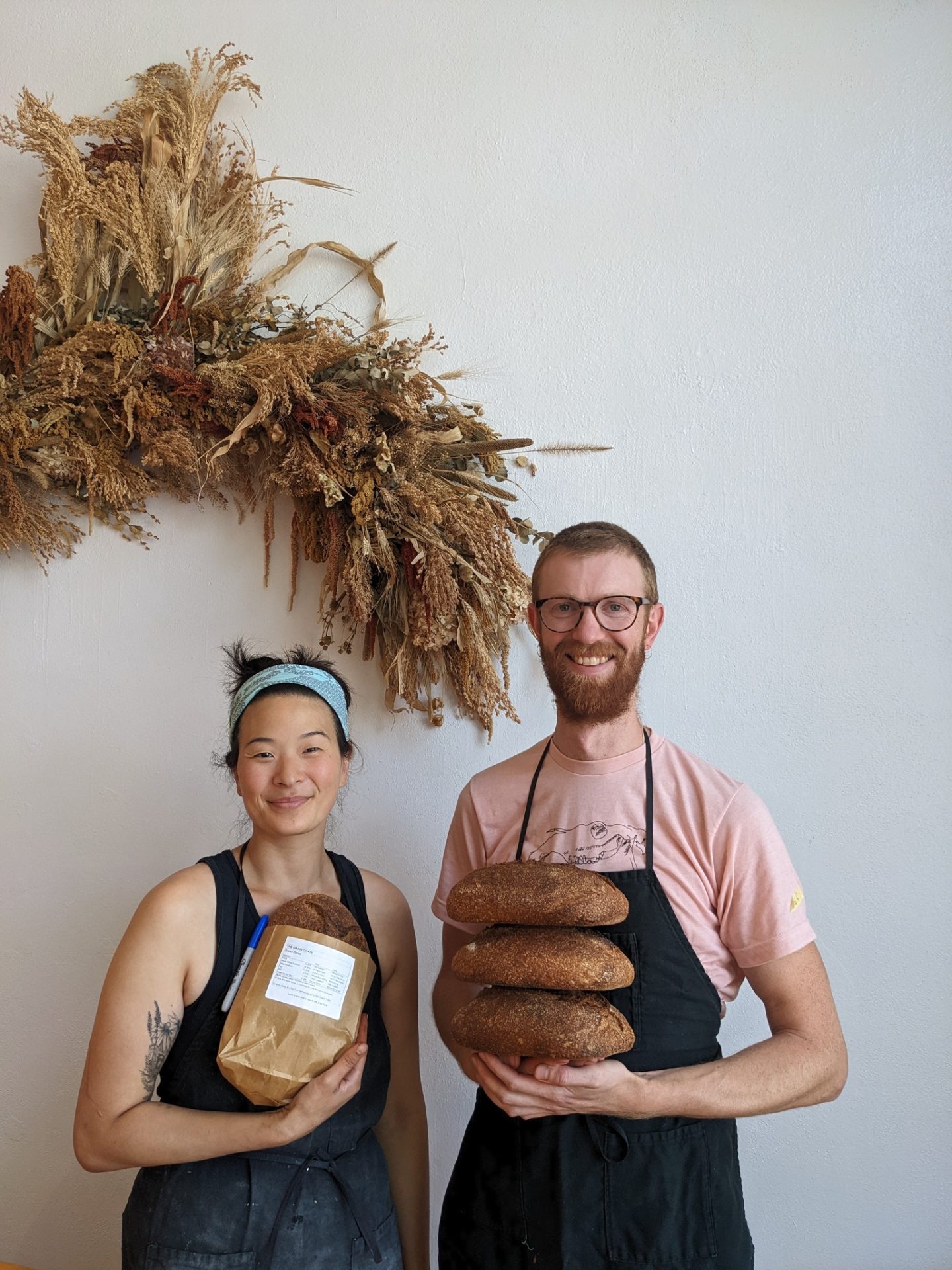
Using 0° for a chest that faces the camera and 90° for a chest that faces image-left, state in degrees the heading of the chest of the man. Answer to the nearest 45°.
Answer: approximately 0°
